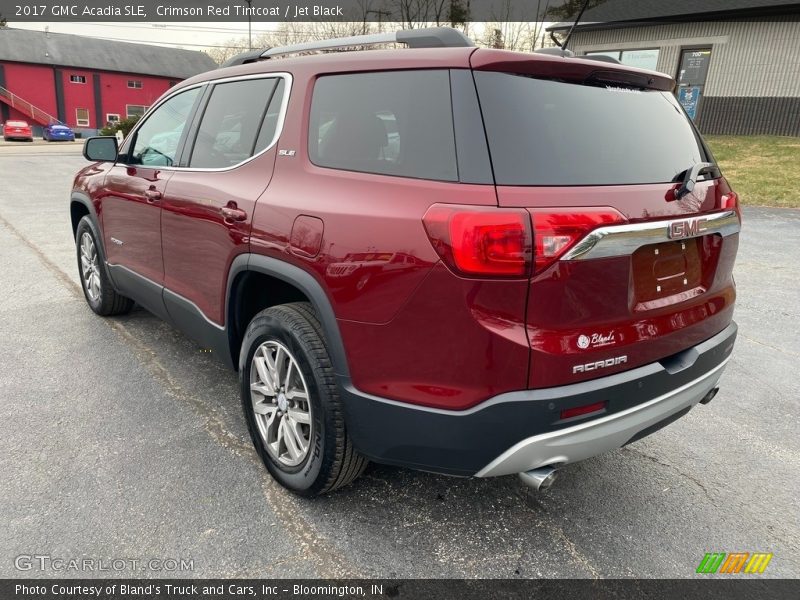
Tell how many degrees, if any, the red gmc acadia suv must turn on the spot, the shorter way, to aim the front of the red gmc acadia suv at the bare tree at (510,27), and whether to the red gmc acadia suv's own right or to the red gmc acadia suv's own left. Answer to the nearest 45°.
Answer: approximately 45° to the red gmc acadia suv's own right

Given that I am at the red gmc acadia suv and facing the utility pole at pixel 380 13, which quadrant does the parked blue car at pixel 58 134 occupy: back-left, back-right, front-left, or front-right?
front-left

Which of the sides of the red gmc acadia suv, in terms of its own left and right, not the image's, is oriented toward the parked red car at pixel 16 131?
front

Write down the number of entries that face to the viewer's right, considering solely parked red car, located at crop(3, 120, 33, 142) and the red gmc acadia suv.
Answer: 0

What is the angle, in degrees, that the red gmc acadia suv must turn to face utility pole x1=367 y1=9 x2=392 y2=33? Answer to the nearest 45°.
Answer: approximately 45° to its right

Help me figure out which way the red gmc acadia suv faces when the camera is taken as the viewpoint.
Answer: facing away from the viewer and to the left of the viewer

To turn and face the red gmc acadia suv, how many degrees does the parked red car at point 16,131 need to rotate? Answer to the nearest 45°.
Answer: approximately 180°

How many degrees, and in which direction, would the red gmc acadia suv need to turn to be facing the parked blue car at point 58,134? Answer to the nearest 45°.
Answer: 0° — it already faces it
